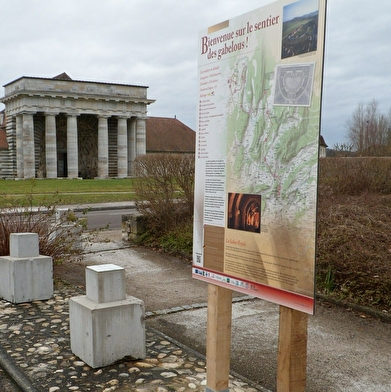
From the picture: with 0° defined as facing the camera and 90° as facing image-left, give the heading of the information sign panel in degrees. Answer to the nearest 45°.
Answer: approximately 45°

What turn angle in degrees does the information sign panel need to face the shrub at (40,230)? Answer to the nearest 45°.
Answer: approximately 90° to its right

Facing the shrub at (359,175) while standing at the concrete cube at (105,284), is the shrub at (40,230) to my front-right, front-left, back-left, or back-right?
front-left

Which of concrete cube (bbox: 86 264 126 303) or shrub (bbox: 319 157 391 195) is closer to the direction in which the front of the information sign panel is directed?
the concrete cube

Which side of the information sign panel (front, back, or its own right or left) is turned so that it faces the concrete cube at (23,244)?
right

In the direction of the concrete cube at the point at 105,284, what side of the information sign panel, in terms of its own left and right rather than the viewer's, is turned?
right

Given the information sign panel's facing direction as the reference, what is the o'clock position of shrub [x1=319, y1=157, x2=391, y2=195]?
The shrub is roughly at 5 o'clock from the information sign panel.

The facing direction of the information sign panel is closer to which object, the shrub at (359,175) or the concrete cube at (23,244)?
the concrete cube
